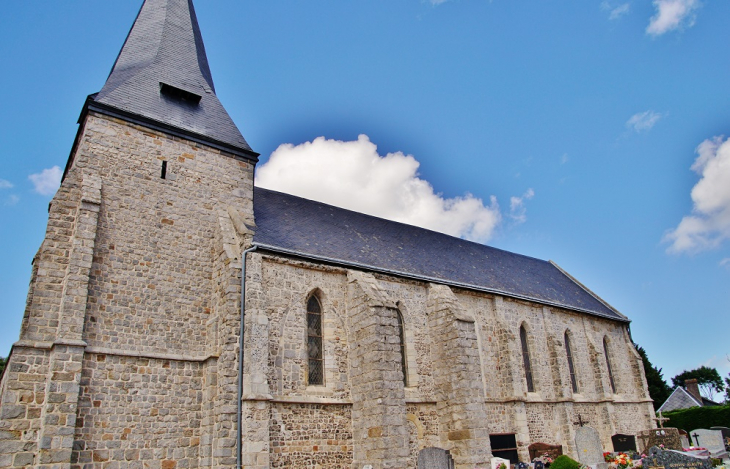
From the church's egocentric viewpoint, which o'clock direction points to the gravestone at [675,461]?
The gravestone is roughly at 8 o'clock from the church.

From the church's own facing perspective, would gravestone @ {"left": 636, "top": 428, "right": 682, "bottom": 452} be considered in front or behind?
behind

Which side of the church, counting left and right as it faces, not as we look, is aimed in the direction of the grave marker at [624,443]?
back

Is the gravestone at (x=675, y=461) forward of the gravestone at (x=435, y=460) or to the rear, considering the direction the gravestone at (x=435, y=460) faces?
to the rear

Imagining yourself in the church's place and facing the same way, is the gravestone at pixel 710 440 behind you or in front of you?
behind

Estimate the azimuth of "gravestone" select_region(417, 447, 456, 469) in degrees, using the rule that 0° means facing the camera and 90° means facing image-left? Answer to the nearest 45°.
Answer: approximately 45°

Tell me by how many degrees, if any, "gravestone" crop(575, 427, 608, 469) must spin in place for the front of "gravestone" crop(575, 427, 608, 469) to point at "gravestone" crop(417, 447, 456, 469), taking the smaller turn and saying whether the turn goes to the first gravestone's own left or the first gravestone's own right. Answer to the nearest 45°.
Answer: approximately 45° to the first gravestone's own right

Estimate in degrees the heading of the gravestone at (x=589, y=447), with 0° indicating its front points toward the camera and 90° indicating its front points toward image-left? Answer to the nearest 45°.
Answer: approximately 0°

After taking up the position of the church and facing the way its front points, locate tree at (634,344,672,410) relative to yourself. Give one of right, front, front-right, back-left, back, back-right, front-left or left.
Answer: back
